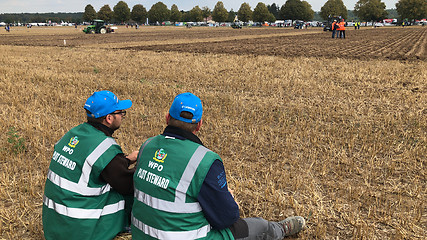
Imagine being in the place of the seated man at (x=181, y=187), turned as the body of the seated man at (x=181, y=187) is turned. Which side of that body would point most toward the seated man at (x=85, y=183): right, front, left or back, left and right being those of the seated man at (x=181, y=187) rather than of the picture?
left

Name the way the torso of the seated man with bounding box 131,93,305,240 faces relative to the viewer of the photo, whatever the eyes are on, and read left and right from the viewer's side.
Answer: facing away from the viewer and to the right of the viewer

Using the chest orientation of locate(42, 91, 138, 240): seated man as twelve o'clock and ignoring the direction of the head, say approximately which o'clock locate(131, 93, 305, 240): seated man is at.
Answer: locate(131, 93, 305, 240): seated man is roughly at 3 o'clock from locate(42, 91, 138, 240): seated man.

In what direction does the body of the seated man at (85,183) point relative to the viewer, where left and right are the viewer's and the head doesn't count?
facing away from the viewer and to the right of the viewer
